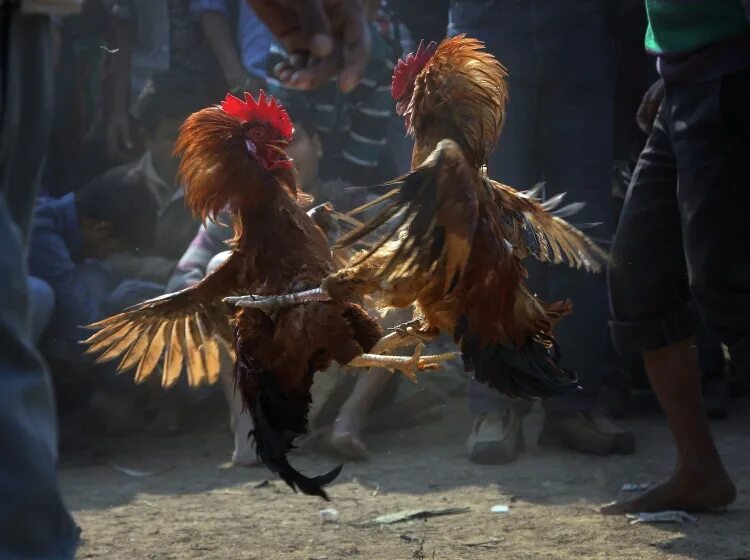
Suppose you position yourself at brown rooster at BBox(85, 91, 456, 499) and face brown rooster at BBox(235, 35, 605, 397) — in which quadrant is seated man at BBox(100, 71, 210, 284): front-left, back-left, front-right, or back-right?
back-left

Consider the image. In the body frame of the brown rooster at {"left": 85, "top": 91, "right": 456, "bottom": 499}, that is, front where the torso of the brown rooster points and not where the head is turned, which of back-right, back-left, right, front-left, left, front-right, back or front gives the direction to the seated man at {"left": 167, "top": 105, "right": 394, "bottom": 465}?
left

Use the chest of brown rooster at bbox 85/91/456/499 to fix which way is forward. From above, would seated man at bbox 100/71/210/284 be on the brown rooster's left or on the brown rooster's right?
on the brown rooster's left

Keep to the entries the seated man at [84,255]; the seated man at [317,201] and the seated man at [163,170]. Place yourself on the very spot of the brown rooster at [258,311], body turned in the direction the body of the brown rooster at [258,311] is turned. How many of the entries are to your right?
0

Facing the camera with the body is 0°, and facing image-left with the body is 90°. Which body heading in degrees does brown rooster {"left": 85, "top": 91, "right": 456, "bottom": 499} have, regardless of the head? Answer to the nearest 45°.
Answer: approximately 270°

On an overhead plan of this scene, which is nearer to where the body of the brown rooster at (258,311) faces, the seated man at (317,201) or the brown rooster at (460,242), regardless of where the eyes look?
the brown rooster

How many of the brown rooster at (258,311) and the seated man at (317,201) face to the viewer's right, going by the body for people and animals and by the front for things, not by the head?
1

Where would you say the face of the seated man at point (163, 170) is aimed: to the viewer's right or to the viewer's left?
to the viewer's right

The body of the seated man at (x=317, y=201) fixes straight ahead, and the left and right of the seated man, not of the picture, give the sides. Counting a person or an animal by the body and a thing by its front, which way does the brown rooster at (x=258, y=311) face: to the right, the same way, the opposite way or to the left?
to the left

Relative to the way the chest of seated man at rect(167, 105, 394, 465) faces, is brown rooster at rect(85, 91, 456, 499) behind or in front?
in front

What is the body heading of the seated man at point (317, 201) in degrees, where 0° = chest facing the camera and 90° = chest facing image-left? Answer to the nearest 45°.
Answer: approximately 0°

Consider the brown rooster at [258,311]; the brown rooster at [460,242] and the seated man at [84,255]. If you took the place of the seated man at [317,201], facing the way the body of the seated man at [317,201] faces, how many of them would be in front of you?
2

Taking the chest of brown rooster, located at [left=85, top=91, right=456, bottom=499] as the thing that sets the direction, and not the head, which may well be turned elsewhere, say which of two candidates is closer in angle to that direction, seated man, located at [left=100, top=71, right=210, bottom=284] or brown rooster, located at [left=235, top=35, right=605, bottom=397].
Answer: the brown rooster

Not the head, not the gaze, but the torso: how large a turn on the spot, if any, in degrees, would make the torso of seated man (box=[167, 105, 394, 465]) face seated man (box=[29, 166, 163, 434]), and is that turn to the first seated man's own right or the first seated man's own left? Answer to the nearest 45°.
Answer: approximately 135° to the first seated man's own right
